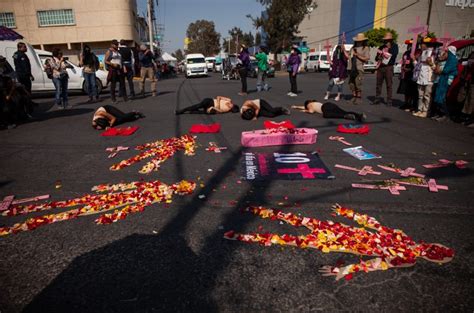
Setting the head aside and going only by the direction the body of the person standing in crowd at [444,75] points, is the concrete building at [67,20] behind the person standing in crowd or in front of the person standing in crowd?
in front

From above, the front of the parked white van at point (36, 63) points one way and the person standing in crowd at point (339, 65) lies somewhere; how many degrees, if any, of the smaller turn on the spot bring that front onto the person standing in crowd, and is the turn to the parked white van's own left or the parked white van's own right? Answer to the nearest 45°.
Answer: approximately 45° to the parked white van's own right

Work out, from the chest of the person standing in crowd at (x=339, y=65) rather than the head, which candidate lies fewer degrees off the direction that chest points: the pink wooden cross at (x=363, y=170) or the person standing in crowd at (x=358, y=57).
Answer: the pink wooden cross

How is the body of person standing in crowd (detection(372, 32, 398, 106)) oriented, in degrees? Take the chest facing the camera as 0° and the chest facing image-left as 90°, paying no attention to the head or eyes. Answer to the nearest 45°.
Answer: approximately 45°

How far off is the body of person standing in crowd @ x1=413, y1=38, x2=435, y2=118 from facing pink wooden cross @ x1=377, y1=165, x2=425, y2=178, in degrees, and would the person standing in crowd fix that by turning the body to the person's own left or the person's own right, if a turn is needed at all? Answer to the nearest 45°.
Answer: approximately 45° to the person's own left

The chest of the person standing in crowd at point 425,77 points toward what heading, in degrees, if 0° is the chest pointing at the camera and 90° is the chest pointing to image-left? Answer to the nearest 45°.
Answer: approximately 45°

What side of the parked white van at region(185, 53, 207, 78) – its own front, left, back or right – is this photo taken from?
front

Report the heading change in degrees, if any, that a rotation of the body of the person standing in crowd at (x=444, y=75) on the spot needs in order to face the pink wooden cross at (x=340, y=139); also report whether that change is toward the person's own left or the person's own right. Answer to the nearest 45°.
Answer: approximately 45° to the person's own left

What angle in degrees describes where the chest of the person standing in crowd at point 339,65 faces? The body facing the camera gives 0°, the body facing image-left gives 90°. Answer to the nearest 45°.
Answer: approximately 45°
